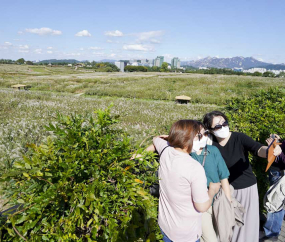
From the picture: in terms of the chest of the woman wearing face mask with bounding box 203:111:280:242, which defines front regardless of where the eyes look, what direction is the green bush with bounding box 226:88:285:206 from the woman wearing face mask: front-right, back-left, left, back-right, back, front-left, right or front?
back

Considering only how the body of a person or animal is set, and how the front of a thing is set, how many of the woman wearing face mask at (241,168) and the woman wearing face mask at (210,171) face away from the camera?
0

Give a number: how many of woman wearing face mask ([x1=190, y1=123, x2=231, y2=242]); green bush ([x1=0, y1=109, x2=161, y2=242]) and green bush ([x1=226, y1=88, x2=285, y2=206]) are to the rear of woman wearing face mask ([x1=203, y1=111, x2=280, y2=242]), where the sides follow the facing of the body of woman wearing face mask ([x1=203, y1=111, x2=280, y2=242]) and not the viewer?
1

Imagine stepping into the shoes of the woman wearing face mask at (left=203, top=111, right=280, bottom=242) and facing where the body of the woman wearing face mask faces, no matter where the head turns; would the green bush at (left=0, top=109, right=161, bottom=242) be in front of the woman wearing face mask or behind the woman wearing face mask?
in front

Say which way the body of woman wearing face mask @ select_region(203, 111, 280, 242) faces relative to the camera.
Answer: toward the camera

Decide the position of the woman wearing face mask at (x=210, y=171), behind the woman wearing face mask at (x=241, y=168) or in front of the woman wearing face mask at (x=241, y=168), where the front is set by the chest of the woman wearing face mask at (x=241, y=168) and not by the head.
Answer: in front
